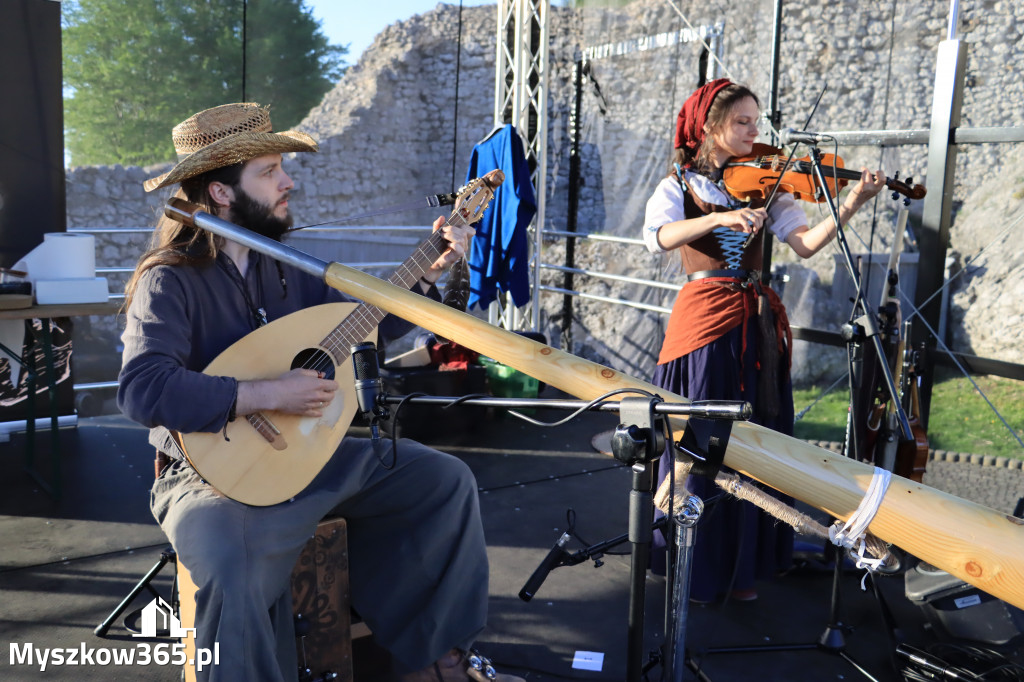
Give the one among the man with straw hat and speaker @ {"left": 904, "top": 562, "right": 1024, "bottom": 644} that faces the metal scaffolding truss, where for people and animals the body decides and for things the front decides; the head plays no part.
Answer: the speaker

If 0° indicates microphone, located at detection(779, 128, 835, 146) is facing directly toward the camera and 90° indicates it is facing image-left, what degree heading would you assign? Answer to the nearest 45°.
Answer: approximately 90°

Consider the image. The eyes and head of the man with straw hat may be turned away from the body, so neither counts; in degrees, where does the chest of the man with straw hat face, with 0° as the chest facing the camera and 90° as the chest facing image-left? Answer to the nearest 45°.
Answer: approximately 315°

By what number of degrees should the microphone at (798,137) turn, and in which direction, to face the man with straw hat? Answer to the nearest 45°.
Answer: approximately 45° to its left

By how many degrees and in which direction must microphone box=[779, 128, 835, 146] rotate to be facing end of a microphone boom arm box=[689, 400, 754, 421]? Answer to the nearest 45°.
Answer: approximately 90° to its left

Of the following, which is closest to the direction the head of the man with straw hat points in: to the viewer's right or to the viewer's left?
to the viewer's right
